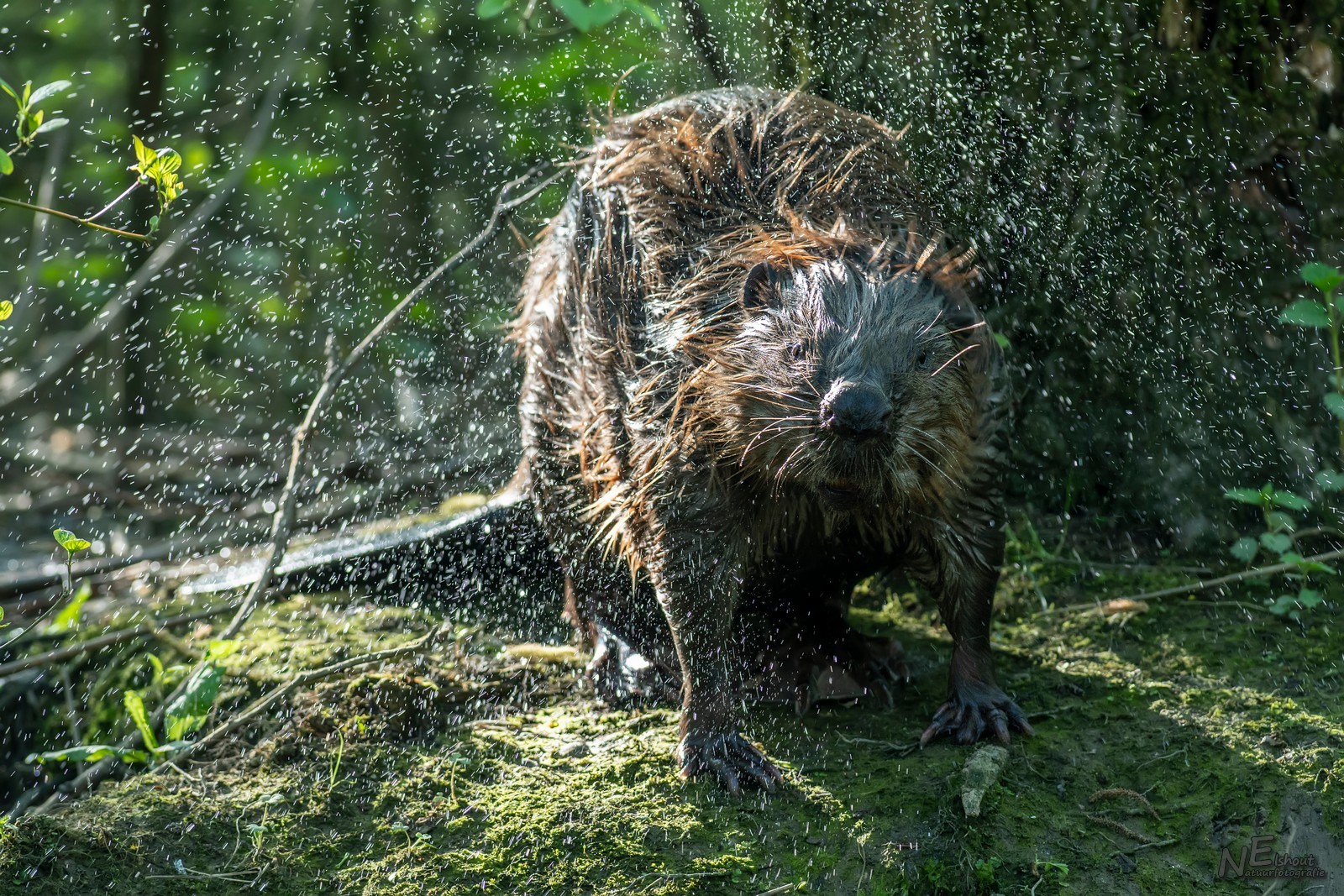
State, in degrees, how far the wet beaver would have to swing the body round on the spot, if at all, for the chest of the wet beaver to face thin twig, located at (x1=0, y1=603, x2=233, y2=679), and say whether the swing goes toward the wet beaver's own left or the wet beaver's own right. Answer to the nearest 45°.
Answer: approximately 135° to the wet beaver's own right

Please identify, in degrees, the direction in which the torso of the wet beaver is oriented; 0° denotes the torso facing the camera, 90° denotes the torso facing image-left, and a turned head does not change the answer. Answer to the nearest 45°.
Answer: approximately 315°

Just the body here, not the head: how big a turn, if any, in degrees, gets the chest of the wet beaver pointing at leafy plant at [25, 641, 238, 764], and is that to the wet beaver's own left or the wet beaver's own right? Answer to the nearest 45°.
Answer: approximately 135° to the wet beaver's own right

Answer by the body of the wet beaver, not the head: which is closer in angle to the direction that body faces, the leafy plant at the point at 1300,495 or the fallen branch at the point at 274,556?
the leafy plant

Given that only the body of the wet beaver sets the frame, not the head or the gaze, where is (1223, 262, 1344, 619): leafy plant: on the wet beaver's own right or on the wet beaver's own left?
on the wet beaver's own left

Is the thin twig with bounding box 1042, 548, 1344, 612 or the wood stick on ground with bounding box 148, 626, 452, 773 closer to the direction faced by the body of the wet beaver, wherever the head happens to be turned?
the thin twig

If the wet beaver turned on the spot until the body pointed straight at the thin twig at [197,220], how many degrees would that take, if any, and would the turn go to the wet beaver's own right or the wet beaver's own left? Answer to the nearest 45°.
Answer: approximately 180°

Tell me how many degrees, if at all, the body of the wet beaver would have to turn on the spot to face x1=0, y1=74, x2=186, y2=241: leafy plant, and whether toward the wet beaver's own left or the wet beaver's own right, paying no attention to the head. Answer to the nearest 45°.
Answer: approximately 135° to the wet beaver's own right

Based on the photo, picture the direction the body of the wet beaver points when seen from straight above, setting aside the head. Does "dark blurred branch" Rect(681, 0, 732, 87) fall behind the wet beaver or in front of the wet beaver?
behind

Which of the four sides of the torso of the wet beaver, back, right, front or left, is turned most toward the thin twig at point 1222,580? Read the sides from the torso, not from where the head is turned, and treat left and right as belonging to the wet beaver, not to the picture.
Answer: left
